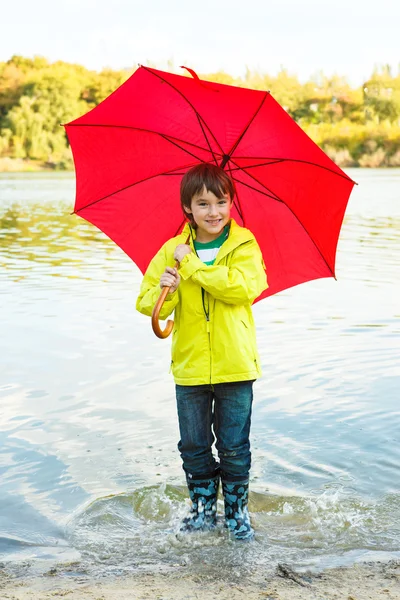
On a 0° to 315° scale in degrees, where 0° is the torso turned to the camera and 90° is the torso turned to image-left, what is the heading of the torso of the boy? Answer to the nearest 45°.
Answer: approximately 0°
